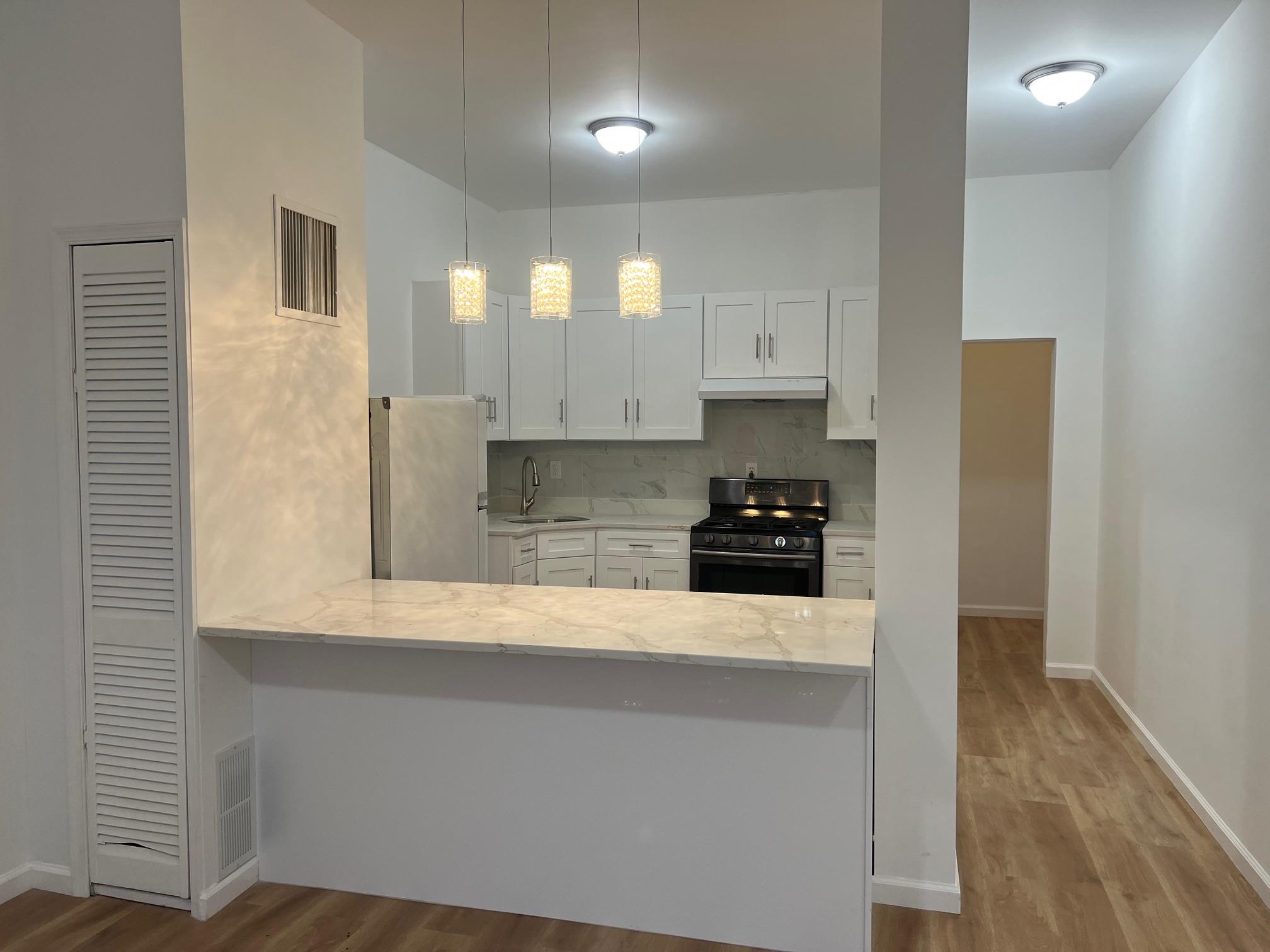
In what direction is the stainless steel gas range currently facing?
toward the camera

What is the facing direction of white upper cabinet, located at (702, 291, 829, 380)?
toward the camera

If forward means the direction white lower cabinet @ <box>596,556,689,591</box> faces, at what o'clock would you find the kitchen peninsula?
The kitchen peninsula is roughly at 12 o'clock from the white lower cabinet.

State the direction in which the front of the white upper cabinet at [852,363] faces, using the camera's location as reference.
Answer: facing the viewer

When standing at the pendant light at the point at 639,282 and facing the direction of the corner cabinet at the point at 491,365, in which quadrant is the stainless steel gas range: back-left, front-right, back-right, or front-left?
front-right

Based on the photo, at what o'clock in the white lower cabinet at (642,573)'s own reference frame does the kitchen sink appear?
The kitchen sink is roughly at 4 o'clock from the white lower cabinet.

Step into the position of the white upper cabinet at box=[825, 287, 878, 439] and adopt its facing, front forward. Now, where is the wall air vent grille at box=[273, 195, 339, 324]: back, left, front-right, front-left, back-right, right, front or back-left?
front-right

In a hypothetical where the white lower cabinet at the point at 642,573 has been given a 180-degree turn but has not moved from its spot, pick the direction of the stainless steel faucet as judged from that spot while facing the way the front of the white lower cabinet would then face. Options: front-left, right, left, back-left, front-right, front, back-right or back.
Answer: front-left

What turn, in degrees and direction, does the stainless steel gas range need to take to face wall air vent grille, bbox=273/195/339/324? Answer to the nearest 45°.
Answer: approximately 45° to its right

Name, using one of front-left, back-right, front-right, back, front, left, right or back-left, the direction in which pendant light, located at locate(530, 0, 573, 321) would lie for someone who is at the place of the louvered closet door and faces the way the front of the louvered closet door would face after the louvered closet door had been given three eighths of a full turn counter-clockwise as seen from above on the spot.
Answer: front-right

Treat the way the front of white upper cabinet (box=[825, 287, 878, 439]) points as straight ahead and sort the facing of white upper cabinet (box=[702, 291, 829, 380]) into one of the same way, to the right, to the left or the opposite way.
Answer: the same way

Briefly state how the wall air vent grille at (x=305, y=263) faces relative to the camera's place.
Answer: facing the viewer and to the right of the viewer
